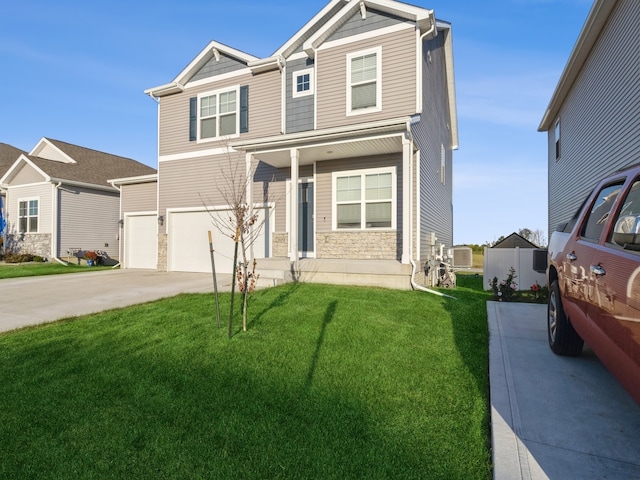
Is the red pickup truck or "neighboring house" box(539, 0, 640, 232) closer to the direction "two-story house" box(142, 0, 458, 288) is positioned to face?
the red pickup truck

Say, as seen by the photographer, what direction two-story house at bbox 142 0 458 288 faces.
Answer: facing the viewer and to the left of the viewer

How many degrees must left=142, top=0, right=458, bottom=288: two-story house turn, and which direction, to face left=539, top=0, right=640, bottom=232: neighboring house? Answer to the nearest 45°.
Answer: approximately 135° to its left

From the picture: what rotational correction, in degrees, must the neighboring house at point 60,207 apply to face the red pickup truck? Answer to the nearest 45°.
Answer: approximately 45° to its left

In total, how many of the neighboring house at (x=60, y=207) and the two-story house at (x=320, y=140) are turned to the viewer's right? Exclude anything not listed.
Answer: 0

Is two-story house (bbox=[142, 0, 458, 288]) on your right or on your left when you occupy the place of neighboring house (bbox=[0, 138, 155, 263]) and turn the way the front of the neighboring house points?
on your left

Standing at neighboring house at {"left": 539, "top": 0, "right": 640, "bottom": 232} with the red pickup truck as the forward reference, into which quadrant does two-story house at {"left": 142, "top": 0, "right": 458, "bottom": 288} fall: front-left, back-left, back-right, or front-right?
front-right

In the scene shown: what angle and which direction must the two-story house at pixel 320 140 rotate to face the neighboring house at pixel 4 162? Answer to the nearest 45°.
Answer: approximately 90° to its right
